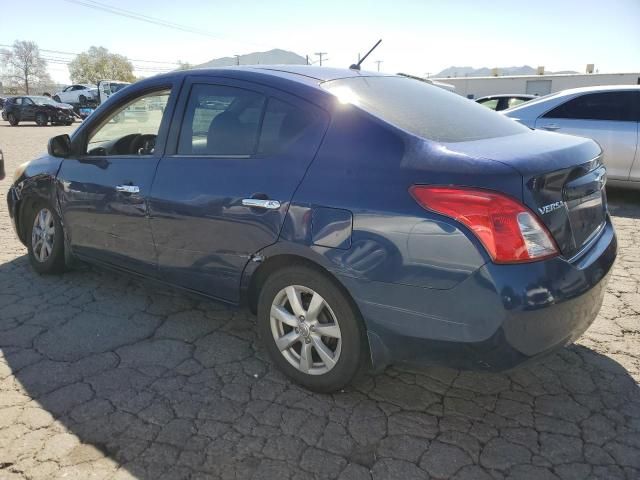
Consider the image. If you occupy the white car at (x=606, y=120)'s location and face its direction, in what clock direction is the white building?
The white building is roughly at 9 o'clock from the white car.

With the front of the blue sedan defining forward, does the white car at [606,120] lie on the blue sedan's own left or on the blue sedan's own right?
on the blue sedan's own right

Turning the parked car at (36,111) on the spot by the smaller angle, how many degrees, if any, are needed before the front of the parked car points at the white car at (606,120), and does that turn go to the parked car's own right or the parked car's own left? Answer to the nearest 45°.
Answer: approximately 45° to the parked car's own right

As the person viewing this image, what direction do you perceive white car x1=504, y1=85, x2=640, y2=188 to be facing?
facing to the right of the viewer

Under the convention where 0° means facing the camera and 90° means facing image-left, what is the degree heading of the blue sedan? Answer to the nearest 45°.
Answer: approximately 135°

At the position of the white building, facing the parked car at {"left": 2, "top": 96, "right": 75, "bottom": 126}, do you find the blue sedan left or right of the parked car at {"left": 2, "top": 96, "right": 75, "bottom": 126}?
left

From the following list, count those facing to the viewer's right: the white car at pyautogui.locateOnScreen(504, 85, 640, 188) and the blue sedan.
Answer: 1
